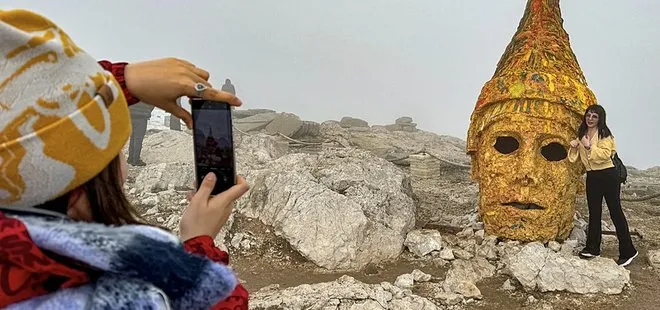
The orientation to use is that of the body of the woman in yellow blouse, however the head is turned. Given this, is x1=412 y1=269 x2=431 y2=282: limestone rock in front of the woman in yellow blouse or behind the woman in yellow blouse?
in front

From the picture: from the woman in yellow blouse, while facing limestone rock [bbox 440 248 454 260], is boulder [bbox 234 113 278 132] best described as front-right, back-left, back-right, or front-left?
front-right

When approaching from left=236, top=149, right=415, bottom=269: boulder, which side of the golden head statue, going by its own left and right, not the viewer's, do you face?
right

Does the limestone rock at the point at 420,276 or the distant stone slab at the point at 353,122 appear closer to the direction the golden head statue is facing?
the limestone rock

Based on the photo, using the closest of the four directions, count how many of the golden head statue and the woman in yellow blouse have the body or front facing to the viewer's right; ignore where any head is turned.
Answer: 0

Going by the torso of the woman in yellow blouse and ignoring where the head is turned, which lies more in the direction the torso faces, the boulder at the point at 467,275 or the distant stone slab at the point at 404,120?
the boulder

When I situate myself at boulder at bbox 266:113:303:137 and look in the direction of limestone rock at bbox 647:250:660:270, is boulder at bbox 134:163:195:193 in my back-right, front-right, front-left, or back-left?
front-right

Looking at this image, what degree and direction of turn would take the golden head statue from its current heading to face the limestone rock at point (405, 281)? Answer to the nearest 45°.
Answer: approximately 45° to its right

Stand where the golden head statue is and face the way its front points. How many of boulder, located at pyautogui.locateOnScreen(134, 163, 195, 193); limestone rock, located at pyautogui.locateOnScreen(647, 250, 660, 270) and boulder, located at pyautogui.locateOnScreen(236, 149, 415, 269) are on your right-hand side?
2

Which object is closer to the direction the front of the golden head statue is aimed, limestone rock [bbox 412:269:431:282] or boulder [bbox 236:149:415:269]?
the limestone rock

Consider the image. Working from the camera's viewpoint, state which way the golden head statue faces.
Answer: facing the viewer

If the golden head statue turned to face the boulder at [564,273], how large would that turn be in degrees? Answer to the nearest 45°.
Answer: approximately 45° to its left

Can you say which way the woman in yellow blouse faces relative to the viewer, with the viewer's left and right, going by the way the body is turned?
facing the viewer and to the left of the viewer
